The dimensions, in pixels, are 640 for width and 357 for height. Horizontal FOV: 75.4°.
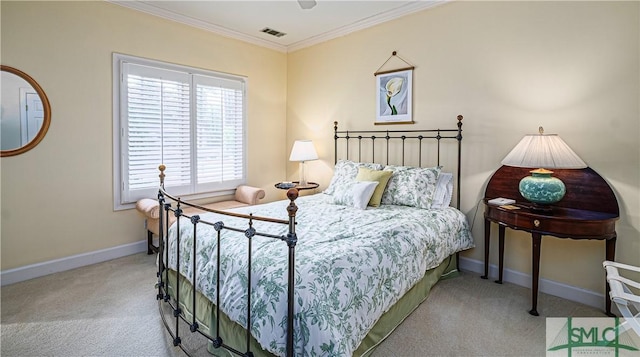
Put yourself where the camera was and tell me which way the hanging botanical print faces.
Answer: facing the viewer and to the left of the viewer

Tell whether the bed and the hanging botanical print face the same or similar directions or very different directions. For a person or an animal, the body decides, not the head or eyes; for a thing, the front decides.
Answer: same or similar directions

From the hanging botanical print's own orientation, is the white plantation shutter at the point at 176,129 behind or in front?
in front

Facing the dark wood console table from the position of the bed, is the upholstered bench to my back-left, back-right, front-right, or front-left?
back-left

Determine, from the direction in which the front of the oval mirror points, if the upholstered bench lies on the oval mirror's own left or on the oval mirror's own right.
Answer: on the oval mirror's own left

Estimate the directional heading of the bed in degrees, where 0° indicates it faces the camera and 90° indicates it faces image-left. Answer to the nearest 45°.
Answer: approximately 45°

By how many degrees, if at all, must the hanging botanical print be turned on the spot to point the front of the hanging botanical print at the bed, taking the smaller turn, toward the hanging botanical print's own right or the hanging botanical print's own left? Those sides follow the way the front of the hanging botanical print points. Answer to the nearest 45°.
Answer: approximately 45° to the hanging botanical print's own left

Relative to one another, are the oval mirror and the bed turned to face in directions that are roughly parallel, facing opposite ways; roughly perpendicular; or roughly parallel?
roughly perpendicular

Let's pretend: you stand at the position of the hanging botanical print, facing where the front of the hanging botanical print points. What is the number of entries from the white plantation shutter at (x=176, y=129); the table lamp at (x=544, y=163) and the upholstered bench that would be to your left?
1

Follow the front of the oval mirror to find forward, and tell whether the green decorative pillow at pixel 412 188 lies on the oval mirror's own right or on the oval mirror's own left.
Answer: on the oval mirror's own left

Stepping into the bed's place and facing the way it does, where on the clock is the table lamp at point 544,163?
The table lamp is roughly at 7 o'clock from the bed.

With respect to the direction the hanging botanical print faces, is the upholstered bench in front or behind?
in front

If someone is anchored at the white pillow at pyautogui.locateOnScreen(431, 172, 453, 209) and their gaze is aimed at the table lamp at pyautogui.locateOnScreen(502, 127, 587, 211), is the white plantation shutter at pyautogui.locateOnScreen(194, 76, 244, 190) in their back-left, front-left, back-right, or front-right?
back-right

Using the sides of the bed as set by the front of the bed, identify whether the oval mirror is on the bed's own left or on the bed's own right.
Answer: on the bed's own right

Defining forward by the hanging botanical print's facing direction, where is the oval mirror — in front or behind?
in front

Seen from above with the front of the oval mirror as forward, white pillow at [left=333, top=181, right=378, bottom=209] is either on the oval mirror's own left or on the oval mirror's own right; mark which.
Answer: on the oval mirror's own left

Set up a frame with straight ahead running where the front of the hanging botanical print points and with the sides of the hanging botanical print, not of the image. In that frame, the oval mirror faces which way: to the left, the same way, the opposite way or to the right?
to the left

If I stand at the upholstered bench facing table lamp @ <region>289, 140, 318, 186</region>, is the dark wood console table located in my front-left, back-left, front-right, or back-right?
front-right
